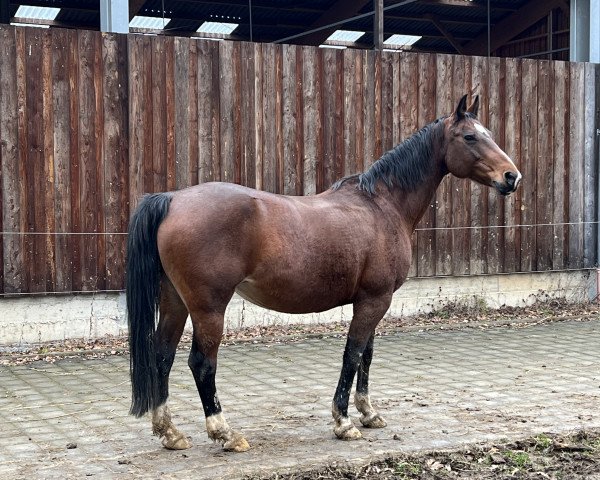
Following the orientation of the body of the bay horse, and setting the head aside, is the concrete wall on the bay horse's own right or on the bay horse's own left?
on the bay horse's own left

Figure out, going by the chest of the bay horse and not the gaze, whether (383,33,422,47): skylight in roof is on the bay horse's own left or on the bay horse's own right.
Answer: on the bay horse's own left

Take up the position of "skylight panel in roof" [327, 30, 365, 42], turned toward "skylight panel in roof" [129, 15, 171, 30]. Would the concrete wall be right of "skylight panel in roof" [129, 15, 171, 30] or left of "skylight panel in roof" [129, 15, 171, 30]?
left

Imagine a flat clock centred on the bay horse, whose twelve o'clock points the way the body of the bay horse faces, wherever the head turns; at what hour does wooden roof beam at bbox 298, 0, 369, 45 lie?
The wooden roof beam is roughly at 9 o'clock from the bay horse.

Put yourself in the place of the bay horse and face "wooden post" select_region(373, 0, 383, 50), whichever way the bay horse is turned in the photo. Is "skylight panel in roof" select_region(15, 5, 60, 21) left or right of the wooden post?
left

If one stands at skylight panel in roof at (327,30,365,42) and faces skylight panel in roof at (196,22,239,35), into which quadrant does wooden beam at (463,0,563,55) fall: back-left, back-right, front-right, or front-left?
back-left

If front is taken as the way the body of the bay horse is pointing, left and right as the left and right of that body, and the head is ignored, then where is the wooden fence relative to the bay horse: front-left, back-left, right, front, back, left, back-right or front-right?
left

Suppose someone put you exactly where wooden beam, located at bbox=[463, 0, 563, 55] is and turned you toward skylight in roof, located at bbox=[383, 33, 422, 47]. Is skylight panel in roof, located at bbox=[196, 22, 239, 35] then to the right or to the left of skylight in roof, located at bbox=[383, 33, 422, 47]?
left

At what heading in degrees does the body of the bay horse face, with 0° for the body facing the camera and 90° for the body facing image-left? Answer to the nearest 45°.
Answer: approximately 270°

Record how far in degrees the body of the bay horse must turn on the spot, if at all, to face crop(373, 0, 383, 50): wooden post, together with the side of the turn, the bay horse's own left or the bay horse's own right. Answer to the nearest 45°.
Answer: approximately 90° to the bay horse's own left
